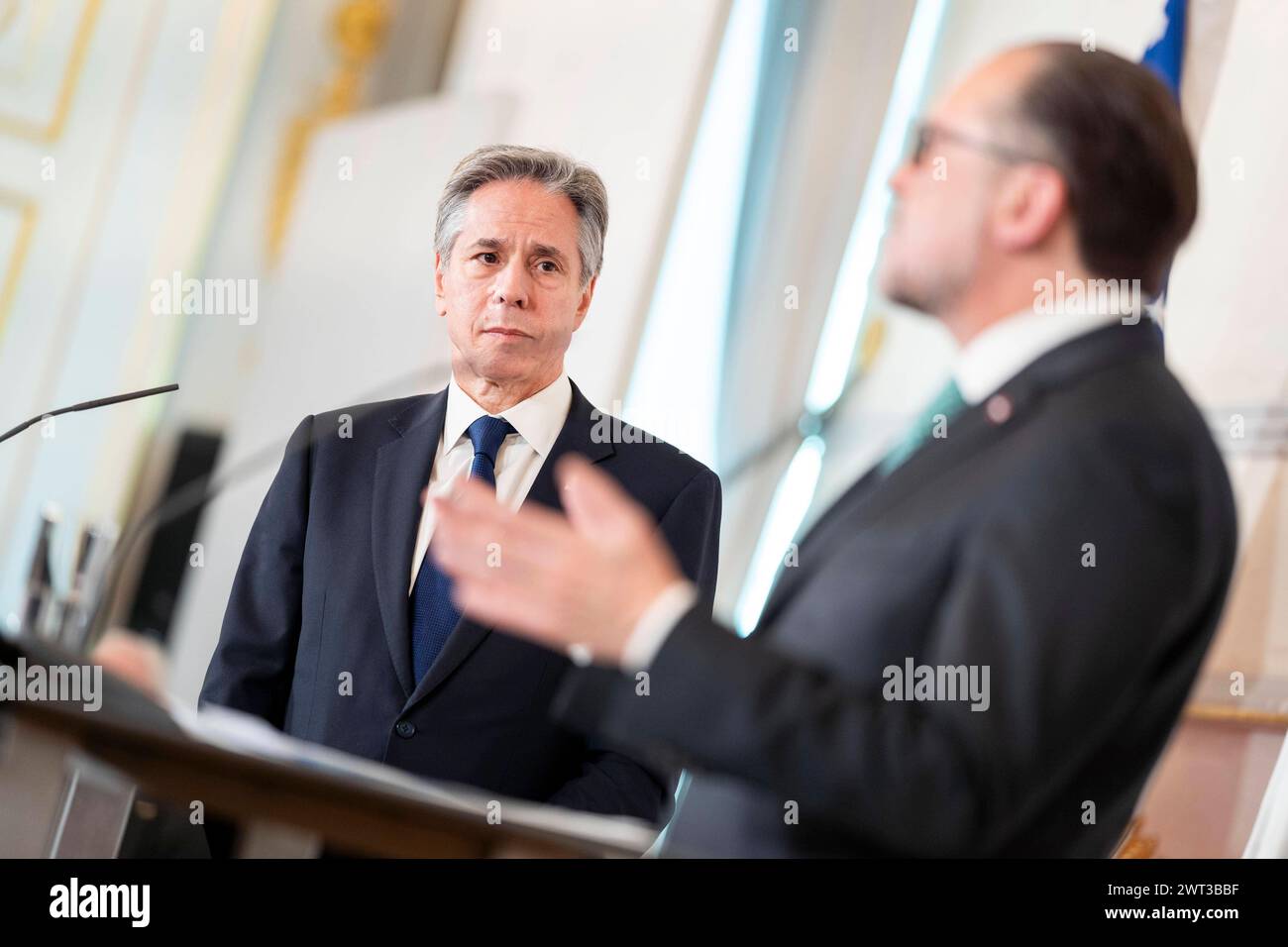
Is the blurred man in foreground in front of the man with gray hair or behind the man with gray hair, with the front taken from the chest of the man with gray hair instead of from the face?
in front

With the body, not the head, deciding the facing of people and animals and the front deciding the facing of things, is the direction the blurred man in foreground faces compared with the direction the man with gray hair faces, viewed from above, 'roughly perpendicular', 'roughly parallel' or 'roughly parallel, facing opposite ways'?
roughly perpendicular

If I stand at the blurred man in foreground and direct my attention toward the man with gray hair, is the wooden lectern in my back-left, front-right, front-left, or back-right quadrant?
front-left

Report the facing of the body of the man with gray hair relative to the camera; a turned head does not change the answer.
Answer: toward the camera

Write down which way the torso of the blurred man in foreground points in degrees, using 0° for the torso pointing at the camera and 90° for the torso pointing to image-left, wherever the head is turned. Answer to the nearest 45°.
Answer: approximately 90°

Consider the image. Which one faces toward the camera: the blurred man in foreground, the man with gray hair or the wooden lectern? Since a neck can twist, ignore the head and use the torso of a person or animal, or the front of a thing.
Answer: the man with gray hair

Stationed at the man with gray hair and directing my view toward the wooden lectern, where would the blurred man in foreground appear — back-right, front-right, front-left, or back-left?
front-left

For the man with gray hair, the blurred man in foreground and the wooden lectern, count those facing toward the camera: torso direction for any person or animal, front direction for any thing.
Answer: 1

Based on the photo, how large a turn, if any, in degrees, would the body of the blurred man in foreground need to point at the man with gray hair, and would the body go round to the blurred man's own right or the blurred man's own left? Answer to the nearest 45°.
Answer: approximately 45° to the blurred man's own right

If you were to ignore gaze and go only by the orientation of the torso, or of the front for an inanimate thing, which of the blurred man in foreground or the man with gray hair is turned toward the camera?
the man with gray hair
